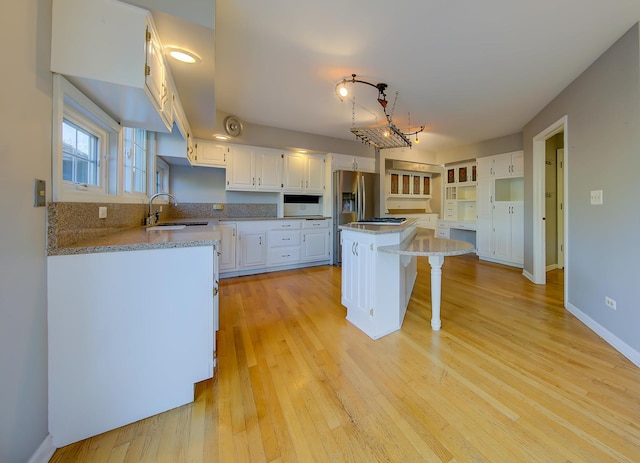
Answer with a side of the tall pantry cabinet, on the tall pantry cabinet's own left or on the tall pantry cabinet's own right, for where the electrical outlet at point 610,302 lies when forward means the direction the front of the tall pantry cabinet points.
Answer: on the tall pantry cabinet's own left

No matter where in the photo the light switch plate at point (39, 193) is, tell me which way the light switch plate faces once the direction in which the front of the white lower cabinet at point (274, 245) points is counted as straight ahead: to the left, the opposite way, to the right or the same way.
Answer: to the left

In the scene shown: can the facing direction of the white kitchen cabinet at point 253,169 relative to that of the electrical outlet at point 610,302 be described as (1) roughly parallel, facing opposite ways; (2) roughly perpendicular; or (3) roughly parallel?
roughly perpendicular

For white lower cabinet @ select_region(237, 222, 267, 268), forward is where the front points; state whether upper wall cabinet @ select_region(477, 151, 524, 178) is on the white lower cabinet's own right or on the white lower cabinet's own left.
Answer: on the white lower cabinet's own left

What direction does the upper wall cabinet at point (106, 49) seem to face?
to the viewer's right
